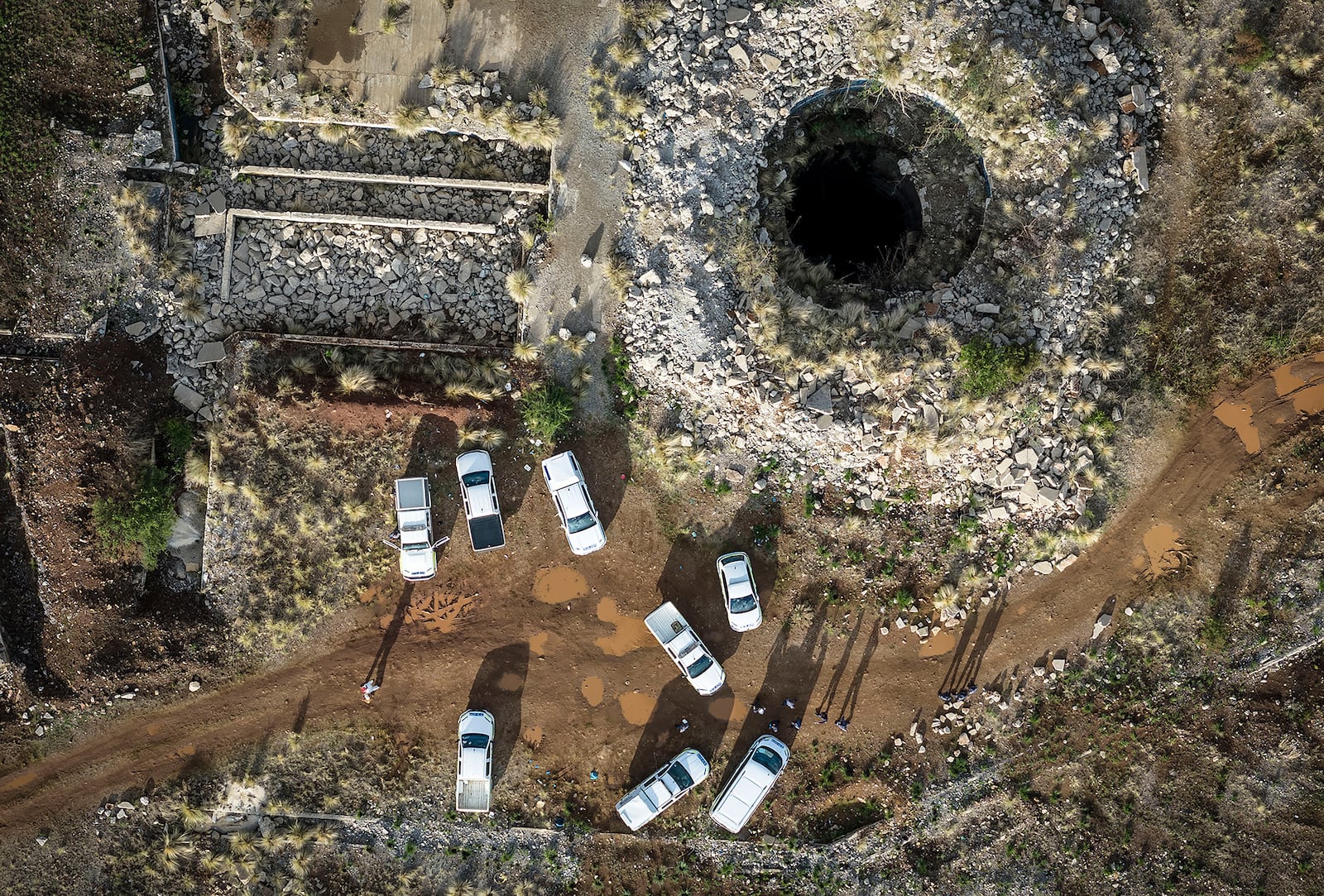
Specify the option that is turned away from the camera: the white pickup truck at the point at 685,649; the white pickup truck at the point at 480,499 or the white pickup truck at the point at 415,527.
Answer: the white pickup truck at the point at 480,499

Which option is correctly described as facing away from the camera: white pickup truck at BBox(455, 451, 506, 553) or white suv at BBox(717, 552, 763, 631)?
the white pickup truck

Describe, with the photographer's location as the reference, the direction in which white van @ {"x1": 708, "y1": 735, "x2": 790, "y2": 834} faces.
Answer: facing away from the viewer and to the right of the viewer

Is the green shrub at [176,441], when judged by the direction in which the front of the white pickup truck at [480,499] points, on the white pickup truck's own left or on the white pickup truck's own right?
on the white pickup truck's own left

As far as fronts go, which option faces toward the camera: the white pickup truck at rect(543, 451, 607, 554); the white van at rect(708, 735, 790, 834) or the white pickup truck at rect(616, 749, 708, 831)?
the white pickup truck at rect(543, 451, 607, 554)

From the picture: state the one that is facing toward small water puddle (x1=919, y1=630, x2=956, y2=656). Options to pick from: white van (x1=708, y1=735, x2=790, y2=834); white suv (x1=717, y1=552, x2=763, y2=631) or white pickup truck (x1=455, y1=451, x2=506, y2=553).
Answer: white van (x1=708, y1=735, x2=790, y2=834)

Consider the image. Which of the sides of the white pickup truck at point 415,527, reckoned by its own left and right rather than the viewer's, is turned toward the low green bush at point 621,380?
left

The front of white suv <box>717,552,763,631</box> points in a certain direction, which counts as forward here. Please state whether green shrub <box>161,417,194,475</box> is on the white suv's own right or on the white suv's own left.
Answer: on the white suv's own right

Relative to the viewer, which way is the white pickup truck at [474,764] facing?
away from the camera

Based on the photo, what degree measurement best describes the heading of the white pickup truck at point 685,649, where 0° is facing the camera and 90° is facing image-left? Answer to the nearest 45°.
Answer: approximately 315°

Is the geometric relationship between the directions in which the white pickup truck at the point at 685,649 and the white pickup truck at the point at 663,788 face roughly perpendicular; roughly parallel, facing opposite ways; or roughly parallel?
roughly perpendicular

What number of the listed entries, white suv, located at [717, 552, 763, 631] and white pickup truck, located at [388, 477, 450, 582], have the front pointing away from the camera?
0

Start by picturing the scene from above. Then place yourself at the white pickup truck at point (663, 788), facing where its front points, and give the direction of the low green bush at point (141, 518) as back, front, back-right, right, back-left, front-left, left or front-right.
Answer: back-left
